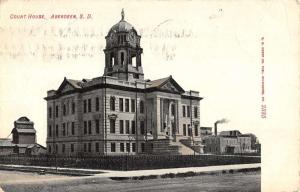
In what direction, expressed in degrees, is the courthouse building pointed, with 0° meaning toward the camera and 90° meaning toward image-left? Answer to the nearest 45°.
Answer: approximately 315°
